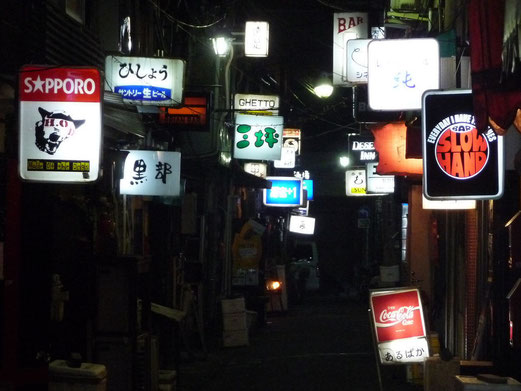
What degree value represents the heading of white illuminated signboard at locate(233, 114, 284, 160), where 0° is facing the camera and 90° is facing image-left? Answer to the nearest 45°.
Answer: approximately 0°

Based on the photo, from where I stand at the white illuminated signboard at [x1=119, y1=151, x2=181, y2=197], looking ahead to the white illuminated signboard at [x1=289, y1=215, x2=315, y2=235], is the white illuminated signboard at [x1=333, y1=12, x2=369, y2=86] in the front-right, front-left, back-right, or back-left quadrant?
front-right

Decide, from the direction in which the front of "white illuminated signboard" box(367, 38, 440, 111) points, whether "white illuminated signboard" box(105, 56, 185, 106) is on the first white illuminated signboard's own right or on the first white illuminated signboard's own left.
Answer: on the first white illuminated signboard's own right

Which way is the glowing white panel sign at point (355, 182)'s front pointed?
toward the camera

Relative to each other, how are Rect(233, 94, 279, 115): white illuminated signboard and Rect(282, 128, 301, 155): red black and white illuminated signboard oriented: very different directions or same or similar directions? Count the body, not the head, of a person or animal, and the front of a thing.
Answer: same or similar directions

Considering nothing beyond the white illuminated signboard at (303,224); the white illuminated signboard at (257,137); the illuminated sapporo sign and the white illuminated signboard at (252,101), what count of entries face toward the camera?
4

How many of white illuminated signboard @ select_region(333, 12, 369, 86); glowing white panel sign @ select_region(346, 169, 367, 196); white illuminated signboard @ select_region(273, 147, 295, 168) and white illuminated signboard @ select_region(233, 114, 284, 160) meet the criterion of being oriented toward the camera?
4

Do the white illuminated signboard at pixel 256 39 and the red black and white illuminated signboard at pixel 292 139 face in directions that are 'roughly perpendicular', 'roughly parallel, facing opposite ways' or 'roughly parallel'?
roughly parallel

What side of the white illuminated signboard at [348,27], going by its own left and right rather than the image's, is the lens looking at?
front

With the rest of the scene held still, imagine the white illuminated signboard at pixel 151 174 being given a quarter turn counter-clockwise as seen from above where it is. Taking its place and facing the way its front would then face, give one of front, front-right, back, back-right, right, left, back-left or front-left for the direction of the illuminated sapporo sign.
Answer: right

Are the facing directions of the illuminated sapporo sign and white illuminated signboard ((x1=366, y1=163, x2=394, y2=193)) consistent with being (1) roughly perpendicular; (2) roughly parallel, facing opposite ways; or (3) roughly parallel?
roughly parallel
